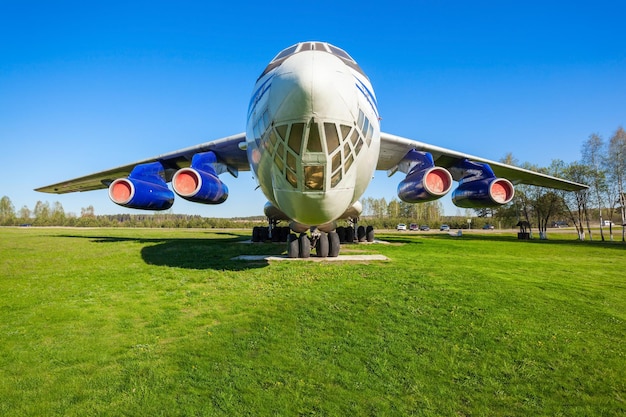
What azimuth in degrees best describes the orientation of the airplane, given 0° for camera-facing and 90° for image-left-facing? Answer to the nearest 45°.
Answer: approximately 0°

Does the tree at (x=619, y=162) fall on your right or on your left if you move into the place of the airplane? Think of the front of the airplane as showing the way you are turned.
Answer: on your left
